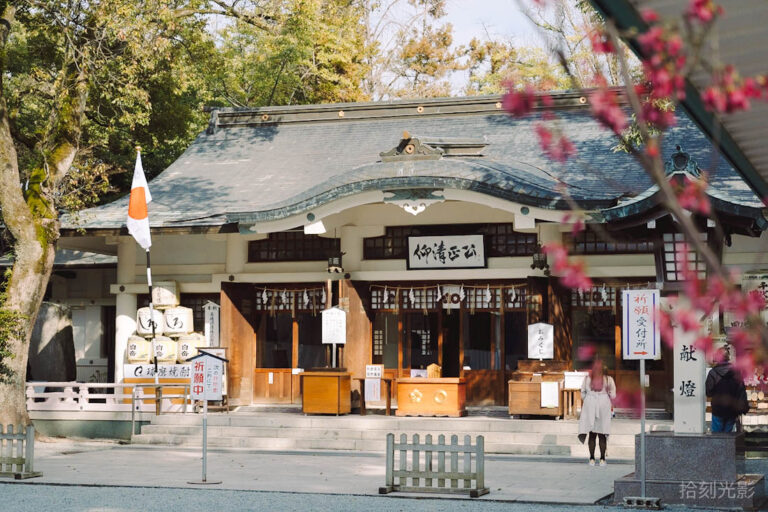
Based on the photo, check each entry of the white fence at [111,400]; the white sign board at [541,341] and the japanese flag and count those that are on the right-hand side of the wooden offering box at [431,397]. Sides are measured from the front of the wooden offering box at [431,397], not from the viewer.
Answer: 2

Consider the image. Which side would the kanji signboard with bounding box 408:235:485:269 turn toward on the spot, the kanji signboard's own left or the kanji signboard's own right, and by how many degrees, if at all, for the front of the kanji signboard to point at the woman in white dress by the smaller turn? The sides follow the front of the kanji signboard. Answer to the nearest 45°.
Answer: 0° — it already faces them

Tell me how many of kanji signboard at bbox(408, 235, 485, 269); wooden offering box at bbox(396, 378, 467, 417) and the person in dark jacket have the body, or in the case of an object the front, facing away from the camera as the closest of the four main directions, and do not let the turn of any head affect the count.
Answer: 1

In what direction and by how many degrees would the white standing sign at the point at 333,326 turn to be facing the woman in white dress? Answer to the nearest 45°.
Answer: approximately 45° to its left

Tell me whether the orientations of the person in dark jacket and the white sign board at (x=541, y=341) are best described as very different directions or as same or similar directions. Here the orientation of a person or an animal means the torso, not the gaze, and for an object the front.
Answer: very different directions

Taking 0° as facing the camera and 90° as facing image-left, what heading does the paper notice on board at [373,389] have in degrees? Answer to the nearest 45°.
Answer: approximately 0°

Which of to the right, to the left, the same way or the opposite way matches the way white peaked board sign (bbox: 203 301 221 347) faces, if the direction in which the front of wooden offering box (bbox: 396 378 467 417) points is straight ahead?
the same way

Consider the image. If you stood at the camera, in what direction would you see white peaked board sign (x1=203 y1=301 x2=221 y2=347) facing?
facing the viewer

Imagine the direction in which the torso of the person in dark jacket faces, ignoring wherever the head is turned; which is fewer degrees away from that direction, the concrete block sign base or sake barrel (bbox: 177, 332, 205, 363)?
the sake barrel

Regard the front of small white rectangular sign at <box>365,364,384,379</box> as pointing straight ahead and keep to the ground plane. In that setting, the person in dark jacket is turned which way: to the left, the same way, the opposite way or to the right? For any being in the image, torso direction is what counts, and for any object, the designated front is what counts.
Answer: the opposite way

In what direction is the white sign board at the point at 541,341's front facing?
toward the camera

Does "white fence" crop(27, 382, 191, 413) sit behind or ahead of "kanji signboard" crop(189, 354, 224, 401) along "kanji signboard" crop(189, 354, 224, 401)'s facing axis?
behind

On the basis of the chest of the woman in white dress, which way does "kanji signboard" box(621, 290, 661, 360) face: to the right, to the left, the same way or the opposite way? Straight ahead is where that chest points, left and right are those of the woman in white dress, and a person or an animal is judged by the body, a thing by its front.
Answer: the opposite way

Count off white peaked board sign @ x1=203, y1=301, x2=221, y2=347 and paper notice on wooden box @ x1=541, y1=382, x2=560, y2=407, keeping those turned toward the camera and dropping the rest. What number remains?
2

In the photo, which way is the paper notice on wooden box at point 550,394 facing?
toward the camera

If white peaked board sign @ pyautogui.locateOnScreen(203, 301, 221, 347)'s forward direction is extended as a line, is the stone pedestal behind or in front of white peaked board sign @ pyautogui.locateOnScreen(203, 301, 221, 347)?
in front
